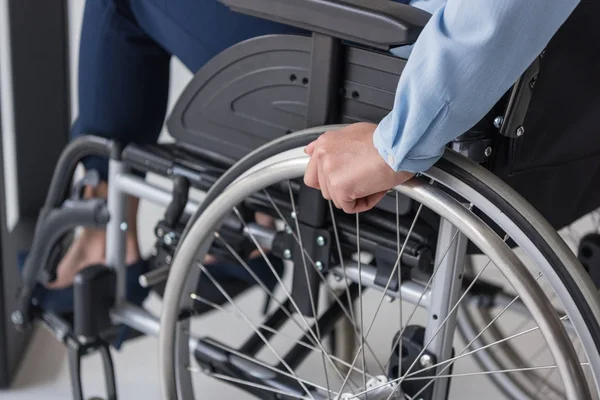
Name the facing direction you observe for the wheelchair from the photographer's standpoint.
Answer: facing away from the viewer and to the left of the viewer
